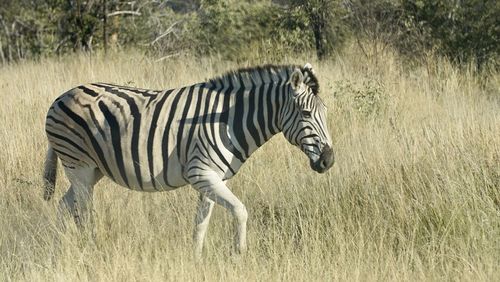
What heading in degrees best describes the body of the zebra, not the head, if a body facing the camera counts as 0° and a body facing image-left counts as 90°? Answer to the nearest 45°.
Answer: approximately 270°
